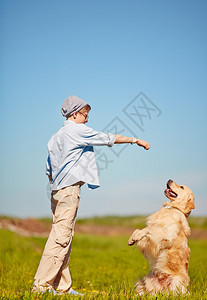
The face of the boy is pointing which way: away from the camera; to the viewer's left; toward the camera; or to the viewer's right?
to the viewer's right

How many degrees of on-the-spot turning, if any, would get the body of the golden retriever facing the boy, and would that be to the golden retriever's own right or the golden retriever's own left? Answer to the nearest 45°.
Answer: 0° — it already faces them

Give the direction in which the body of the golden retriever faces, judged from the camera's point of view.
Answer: to the viewer's left
